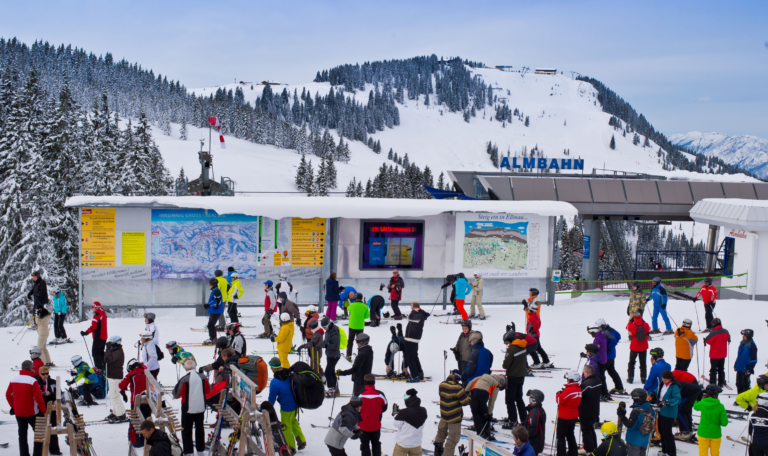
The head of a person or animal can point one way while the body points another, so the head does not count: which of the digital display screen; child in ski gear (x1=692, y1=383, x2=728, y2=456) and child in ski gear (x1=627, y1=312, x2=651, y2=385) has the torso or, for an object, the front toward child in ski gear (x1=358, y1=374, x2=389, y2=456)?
the digital display screen

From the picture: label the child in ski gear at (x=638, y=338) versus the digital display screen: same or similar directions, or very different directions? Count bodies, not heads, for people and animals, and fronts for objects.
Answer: very different directions

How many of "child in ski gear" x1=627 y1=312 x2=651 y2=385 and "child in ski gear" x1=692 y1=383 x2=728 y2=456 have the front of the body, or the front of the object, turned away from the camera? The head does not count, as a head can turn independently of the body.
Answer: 2

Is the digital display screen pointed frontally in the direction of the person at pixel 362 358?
yes

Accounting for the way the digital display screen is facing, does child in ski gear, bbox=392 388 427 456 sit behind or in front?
in front

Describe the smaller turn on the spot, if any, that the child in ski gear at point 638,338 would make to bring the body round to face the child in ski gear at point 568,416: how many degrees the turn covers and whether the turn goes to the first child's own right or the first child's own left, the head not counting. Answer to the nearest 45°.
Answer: approximately 180°

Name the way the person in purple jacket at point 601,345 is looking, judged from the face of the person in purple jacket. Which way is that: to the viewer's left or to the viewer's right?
to the viewer's left

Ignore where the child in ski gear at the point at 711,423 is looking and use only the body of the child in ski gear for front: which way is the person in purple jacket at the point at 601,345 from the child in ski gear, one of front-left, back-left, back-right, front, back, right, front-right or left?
front-left

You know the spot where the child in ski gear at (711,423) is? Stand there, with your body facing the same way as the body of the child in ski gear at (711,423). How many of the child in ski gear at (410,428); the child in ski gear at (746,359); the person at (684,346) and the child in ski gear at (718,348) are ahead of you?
3

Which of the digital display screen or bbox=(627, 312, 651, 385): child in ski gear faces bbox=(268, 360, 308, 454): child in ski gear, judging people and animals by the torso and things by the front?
the digital display screen

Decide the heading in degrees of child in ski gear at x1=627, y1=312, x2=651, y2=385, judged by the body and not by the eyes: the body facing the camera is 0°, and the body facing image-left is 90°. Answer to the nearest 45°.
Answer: approximately 180°
